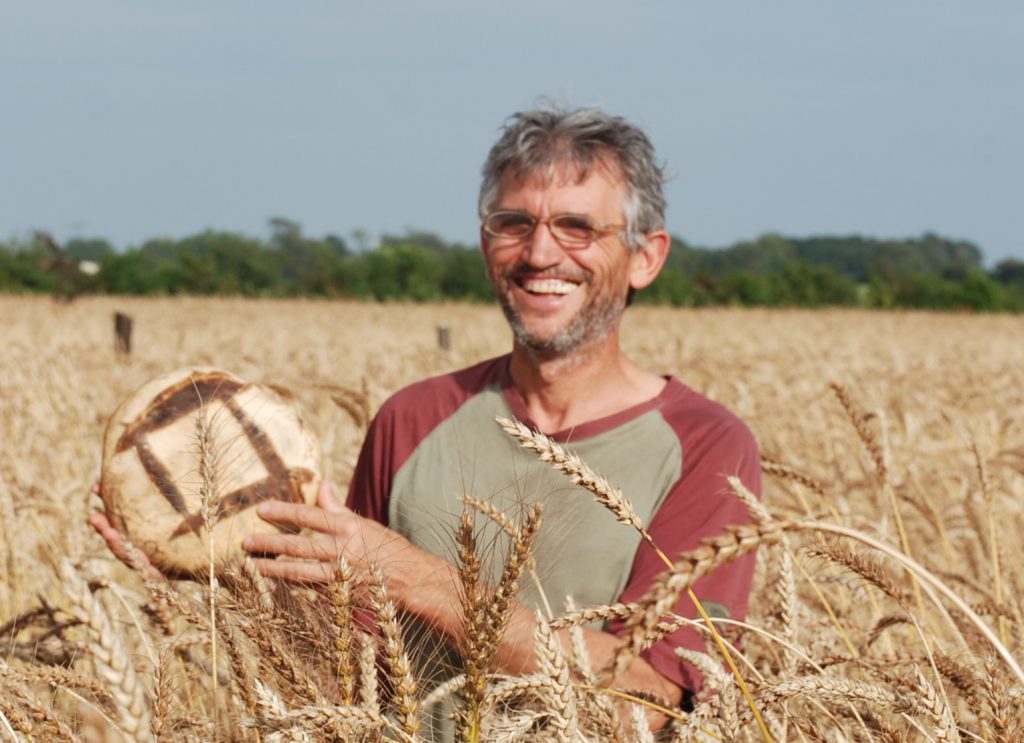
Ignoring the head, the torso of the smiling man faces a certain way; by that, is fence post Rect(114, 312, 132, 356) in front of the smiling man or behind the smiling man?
behind

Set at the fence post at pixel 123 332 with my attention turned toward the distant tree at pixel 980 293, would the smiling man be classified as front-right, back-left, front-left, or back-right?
back-right

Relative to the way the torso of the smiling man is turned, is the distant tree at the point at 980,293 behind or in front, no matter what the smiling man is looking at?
behind

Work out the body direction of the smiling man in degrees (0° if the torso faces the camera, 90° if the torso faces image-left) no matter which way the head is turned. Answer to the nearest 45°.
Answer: approximately 0°
